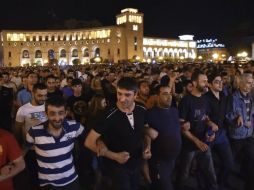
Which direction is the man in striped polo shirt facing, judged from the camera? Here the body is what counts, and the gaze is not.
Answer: toward the camera

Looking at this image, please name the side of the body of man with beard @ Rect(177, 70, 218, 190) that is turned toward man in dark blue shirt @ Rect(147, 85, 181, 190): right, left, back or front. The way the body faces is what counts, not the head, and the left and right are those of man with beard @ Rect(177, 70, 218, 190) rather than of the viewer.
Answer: right

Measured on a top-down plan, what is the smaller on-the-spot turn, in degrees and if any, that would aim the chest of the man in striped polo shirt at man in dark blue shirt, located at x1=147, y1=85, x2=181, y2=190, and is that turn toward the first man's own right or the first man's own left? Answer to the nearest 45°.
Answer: approximately 90° to the first man's own left

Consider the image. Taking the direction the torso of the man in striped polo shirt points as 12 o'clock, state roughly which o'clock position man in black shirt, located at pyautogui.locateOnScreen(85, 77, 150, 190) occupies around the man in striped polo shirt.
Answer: The man in black shirt is roughly at 10 o'clock from the man in striped polo shirt.

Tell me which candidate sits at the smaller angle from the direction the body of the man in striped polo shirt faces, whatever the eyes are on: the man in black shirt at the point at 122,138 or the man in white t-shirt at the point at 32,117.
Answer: the man in black shirt

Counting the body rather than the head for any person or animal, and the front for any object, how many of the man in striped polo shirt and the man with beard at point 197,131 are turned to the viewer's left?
0

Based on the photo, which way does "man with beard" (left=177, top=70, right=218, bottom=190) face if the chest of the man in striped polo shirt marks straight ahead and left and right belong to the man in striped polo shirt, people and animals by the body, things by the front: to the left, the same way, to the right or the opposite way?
the same way

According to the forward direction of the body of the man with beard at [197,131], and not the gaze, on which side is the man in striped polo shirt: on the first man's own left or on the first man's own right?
on the first man's own right

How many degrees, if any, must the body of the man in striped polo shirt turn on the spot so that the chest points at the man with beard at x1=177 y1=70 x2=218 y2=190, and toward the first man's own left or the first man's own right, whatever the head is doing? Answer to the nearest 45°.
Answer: approximately 135° to the first man's own left

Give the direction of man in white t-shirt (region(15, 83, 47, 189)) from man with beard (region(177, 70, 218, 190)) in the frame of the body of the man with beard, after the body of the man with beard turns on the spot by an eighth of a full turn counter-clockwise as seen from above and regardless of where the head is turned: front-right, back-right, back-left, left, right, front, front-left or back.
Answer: back

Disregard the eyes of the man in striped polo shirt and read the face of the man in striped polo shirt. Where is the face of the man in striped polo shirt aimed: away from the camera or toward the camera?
toward the camera
